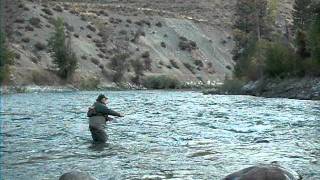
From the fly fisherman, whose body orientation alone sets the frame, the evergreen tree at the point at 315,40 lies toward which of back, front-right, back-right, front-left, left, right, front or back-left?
front-left

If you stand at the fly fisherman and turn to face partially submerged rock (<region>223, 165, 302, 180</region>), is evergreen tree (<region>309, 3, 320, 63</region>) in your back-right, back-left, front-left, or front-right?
back-left

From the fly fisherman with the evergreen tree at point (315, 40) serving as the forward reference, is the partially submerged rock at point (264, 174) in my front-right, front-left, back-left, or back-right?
back-right

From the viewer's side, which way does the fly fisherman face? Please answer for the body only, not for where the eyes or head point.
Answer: to the viewer's right

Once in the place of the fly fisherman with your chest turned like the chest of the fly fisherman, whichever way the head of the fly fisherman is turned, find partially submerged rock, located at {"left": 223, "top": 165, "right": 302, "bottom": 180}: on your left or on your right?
on your right
